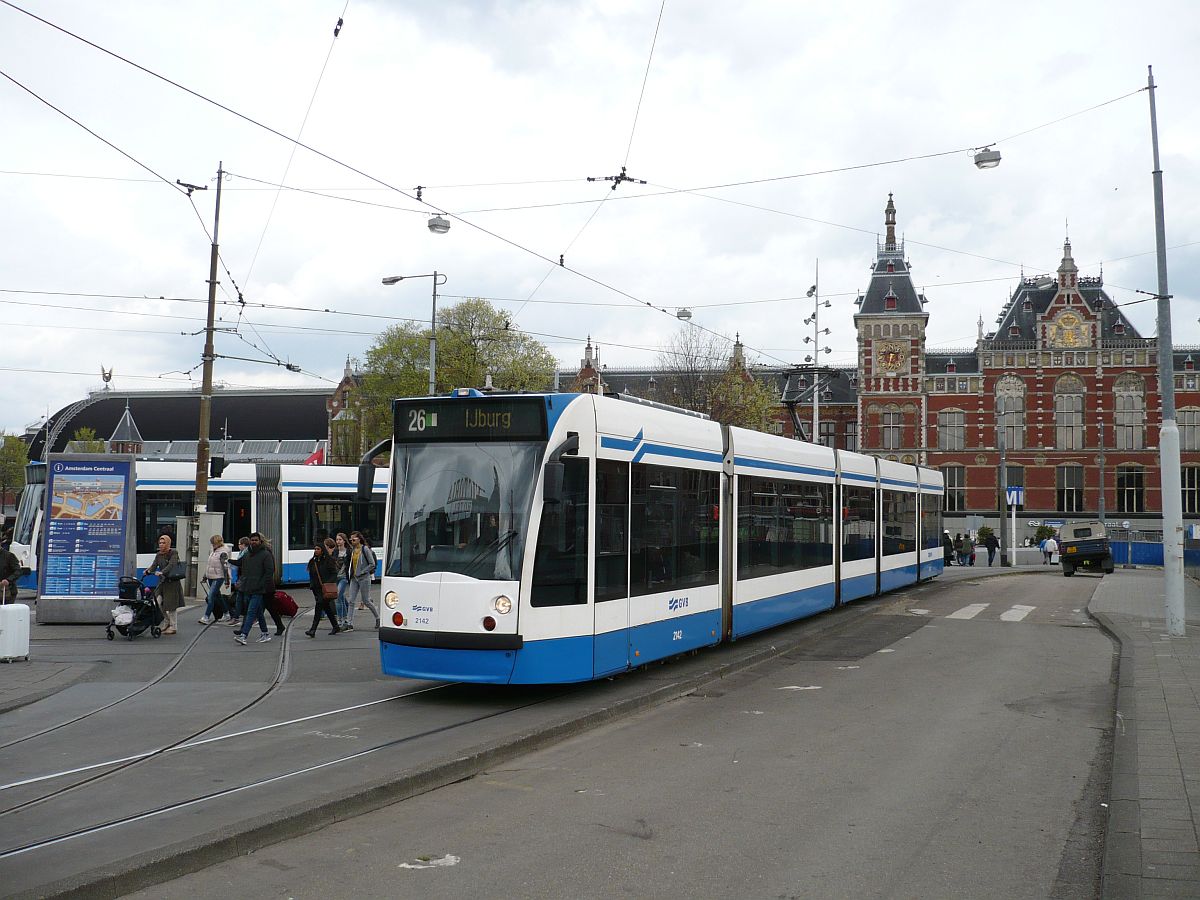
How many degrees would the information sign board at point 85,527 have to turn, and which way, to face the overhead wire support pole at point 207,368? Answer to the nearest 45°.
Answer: approximately 135° to its left

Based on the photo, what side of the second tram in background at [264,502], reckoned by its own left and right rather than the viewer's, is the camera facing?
left

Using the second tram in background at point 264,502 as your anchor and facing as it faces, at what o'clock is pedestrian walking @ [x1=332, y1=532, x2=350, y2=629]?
The pedestrian walking is roughly at 9 o'clock from the second tram in background.

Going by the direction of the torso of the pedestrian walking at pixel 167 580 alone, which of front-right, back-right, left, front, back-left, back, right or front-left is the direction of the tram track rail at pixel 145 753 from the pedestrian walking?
front-left

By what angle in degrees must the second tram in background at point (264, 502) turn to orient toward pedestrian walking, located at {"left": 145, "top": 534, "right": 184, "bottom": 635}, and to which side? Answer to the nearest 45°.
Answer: approximately 90° to its left

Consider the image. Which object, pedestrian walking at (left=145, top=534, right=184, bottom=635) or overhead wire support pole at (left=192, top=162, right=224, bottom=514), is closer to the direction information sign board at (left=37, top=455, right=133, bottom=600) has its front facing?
the pedestrian walking

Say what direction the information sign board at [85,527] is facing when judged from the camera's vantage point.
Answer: facing the viewer

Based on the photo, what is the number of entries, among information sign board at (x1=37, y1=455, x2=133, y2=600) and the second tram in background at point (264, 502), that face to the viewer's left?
1

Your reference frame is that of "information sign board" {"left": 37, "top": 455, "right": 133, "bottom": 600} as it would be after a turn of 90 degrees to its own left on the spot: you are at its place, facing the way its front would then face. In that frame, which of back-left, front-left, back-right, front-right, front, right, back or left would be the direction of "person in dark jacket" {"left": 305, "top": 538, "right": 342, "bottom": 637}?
front-right

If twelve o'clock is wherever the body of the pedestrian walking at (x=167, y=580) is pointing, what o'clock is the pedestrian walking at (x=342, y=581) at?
the pedestrian walking at (x=342, y=581) is roughly at 7 o'clock from the pedestrian walking at (x=167, y=580).

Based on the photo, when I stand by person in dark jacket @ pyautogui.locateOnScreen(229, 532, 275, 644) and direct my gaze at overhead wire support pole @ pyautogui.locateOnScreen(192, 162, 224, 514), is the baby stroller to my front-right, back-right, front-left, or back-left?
front-left

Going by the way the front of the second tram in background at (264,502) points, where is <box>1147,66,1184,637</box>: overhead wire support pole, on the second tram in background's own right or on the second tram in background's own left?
on the second tram in background's own left

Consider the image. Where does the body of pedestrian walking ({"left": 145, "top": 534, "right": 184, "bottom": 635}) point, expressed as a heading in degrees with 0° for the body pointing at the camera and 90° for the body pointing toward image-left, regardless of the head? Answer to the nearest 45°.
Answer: approximately 45°

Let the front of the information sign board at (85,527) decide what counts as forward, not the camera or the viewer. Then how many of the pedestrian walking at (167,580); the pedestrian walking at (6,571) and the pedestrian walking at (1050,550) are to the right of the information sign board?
1

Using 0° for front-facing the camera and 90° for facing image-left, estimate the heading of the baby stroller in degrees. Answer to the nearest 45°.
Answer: approximately 45°
